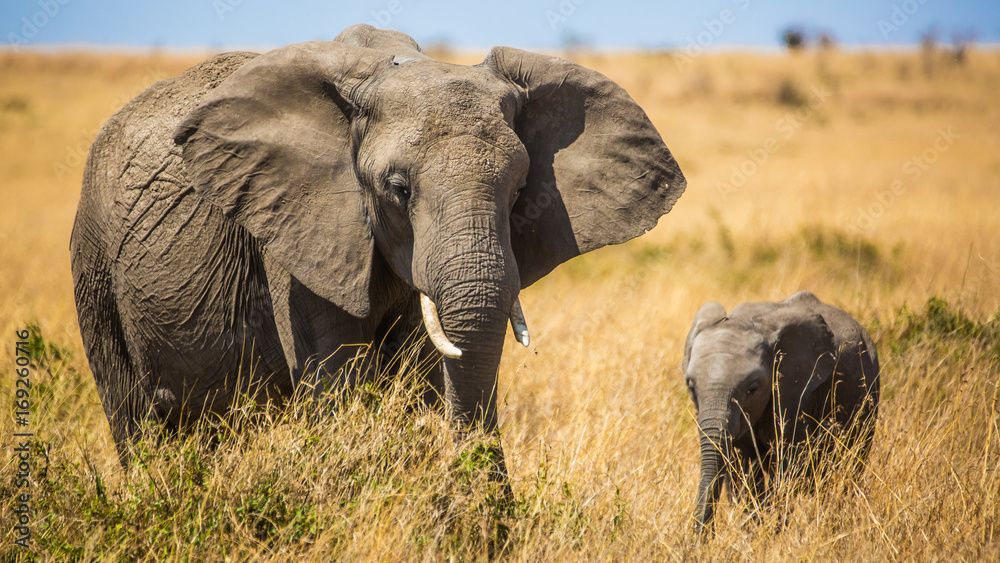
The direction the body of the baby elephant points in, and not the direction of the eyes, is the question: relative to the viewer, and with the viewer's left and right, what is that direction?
facing the viewer and to the left of the viewer

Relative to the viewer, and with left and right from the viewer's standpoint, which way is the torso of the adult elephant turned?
facing the viewer and to the right of the viewer

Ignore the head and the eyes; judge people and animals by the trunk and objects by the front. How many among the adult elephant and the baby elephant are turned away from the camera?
0

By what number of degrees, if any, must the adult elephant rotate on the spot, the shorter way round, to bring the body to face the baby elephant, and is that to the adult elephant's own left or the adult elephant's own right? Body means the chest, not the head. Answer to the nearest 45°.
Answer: approximately 45° to the adult elephant's own left

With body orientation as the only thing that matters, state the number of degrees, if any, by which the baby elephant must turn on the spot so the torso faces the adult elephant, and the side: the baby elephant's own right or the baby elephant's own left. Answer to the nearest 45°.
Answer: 0° — it already faces it
